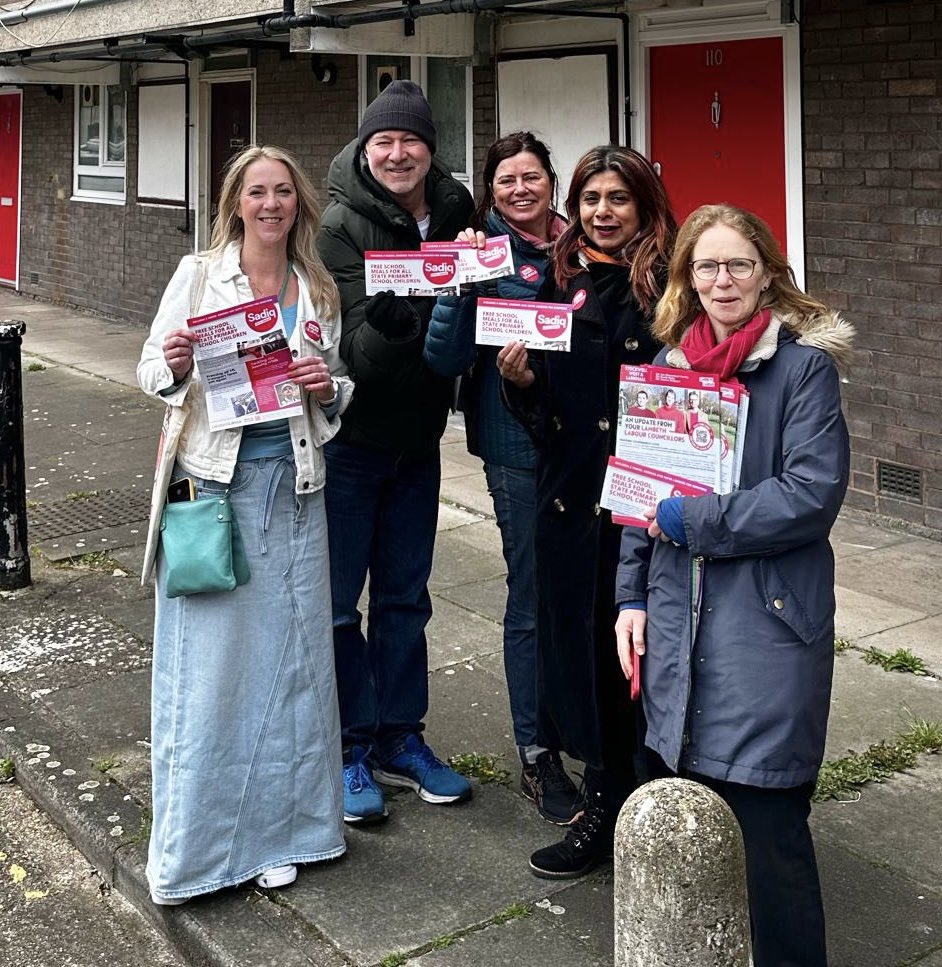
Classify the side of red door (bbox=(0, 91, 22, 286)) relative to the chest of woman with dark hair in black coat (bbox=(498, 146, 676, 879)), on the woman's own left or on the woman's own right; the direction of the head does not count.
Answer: on the woman's own right

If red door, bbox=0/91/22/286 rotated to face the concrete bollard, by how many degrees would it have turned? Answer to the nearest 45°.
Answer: approximately 45° to its left

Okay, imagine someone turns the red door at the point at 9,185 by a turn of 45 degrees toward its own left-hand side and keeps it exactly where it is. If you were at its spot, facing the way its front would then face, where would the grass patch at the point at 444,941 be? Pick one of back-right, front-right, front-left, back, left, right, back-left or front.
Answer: front

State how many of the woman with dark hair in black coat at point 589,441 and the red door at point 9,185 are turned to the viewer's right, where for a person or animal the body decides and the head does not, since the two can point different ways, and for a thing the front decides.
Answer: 0

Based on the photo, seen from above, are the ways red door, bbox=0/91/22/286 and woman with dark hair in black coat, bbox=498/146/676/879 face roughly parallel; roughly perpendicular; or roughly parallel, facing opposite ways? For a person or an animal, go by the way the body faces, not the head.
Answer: roughly parallel

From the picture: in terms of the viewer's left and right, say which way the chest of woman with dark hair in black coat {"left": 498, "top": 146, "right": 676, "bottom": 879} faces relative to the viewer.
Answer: facing the viewer and to the left of the viewer

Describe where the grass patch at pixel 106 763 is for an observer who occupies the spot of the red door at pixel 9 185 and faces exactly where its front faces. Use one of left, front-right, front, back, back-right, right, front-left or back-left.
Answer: front-left

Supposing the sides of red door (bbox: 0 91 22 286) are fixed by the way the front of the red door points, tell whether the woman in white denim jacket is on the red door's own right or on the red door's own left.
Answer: on the red door's own left

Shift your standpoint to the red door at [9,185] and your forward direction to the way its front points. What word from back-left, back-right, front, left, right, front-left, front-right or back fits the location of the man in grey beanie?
front-left

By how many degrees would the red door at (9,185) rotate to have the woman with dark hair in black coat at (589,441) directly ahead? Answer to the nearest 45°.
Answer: approximately 45° to its left
